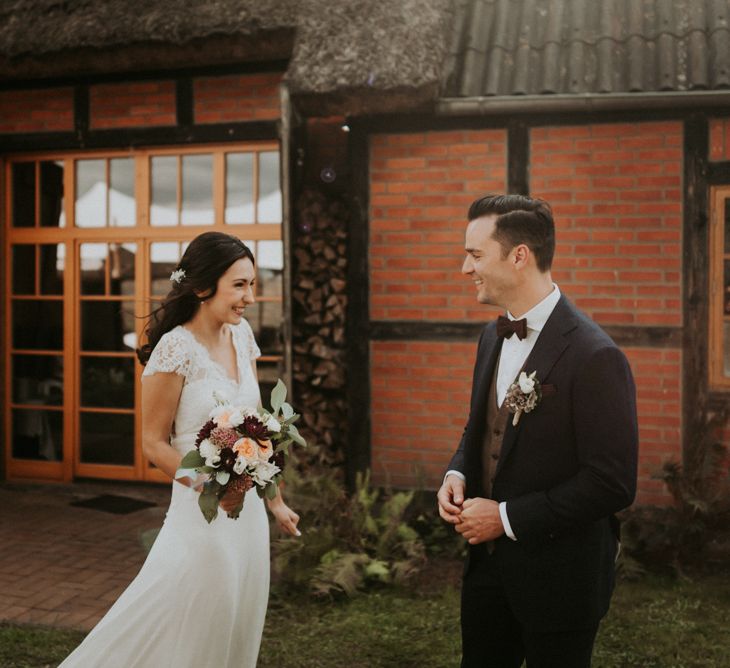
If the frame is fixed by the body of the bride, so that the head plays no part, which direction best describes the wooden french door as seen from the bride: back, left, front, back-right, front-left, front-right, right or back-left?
back-left

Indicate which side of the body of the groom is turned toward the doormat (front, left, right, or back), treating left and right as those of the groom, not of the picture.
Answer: right

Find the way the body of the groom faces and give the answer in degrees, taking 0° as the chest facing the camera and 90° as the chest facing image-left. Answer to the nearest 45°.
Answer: approximately 45°

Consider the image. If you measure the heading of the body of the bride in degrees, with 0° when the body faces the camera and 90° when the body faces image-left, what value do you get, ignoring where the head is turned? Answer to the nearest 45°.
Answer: approximately 315°

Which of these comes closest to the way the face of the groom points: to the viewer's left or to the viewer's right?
to the viewer's left

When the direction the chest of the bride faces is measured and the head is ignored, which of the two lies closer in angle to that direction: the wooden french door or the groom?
the groom

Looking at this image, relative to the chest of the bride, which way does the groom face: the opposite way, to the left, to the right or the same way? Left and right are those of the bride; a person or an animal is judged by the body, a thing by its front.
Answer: to the right

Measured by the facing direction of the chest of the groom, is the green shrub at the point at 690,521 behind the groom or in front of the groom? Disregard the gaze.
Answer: behind
